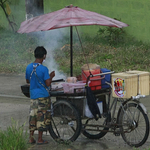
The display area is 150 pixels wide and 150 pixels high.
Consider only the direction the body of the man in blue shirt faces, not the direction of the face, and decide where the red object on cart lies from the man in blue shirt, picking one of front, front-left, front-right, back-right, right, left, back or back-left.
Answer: front-right

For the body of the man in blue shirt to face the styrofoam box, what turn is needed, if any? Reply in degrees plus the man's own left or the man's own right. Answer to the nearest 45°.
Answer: approximately 45° to the man's own right

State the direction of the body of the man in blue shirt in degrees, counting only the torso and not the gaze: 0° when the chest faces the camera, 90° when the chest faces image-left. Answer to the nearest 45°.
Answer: approximately 225°

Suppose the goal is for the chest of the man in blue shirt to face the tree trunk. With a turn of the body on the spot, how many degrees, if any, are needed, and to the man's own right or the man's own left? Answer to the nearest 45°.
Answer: approximately 45° to the man's own left

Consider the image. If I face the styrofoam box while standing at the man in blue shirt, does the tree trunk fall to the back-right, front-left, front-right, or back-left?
back-left
